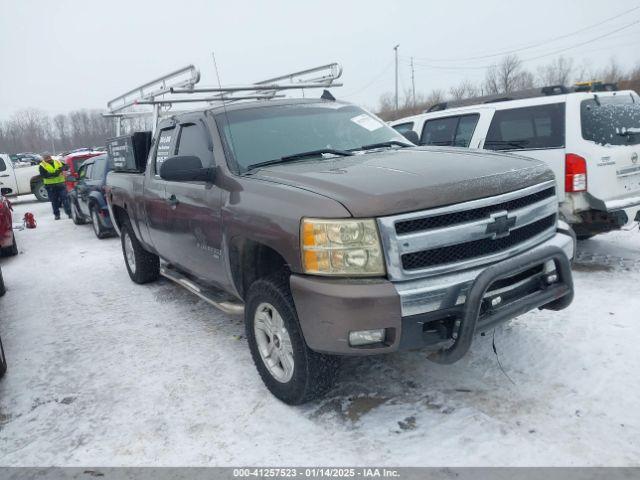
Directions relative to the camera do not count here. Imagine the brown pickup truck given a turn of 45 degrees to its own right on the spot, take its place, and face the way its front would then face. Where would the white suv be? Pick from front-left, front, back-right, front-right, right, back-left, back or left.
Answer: back-left

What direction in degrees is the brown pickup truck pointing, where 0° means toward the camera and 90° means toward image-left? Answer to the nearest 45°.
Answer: approximately 315°

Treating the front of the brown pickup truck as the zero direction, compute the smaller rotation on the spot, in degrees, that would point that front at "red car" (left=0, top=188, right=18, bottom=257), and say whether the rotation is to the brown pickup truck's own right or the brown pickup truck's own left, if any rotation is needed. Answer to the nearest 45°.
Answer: approximately 180°

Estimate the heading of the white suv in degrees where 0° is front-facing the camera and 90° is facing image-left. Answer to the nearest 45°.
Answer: approximately 135°

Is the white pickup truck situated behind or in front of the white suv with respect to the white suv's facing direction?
in front

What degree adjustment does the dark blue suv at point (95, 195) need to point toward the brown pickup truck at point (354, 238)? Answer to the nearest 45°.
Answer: approximately 135° to its left
